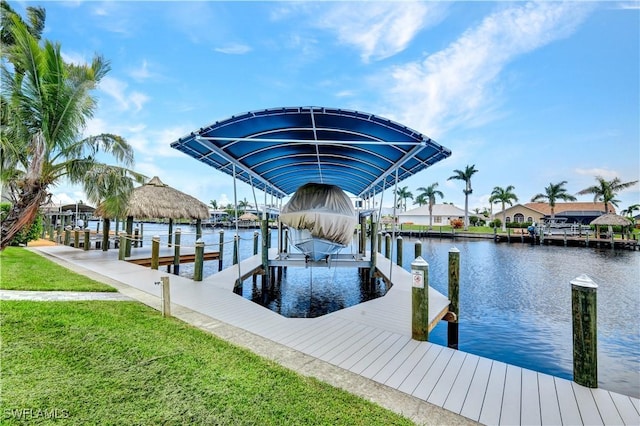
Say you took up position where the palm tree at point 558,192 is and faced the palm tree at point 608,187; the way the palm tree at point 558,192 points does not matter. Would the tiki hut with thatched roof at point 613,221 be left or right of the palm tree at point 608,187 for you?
right

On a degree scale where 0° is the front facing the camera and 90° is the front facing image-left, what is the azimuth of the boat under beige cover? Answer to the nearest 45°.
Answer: approximately 0°

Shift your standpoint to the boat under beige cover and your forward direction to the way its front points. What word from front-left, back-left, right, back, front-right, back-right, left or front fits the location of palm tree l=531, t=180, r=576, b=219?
back-left

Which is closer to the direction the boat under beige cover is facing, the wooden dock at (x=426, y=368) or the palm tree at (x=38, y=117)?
the wooden dock

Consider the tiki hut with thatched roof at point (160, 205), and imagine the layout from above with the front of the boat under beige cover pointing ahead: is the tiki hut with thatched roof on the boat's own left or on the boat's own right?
on the boat's own right

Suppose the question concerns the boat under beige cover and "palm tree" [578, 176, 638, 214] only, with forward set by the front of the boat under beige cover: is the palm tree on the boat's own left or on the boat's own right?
on the boat's own left

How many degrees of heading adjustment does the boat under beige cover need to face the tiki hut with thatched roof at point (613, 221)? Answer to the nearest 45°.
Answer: approximately 135° to its left

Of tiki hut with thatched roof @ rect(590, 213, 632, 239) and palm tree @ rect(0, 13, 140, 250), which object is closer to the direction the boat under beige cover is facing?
the palm tree

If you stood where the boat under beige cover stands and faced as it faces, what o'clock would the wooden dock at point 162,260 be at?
The wooden dock is roughly at 4 o'clock from the boat under beige cover.
